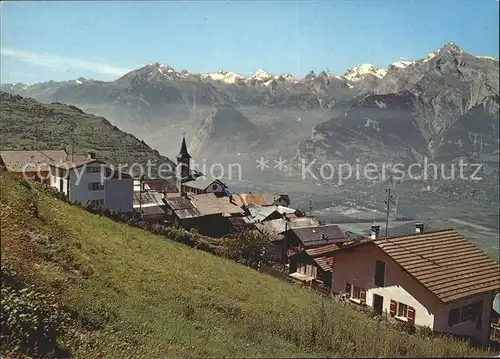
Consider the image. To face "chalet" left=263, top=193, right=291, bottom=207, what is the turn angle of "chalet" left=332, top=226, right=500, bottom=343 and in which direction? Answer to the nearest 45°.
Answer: approximately 135° to its right

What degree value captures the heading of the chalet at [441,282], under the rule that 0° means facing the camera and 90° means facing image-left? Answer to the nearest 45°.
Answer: approximately 45°

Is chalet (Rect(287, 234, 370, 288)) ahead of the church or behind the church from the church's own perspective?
ahead

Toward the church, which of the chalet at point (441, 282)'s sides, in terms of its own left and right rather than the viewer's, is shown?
right

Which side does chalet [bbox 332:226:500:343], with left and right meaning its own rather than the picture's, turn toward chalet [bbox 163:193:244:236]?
right

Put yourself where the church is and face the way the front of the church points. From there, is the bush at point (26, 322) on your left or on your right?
on your right

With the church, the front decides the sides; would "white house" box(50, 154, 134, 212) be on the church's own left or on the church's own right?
on the church's own right

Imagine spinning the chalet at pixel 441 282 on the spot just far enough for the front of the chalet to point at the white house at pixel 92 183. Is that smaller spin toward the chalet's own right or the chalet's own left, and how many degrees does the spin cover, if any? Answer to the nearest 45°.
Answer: approximately 90° to the chalet's own right

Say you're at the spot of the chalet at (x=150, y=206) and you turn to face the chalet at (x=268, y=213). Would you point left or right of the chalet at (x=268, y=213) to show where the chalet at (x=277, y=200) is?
left

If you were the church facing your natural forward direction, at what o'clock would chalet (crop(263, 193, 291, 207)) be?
The chalet is roughly at 11 o'clock from the church.
